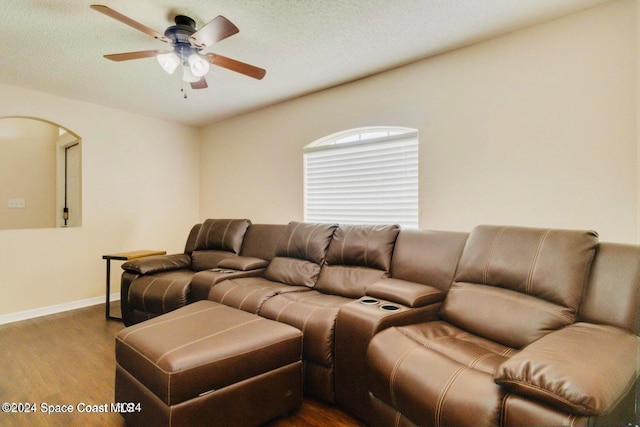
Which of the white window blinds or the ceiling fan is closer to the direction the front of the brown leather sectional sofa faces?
the ceiling fan

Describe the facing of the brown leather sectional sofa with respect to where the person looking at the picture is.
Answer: facing the viewer and to the left of the viewer

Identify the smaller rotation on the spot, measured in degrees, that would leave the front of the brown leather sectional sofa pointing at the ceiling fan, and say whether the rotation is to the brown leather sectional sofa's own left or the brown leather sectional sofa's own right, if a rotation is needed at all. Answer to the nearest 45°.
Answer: approximately 45° to the brown leather sectional sofa's own right

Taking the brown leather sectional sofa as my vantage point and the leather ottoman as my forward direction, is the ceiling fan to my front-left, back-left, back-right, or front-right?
front-right

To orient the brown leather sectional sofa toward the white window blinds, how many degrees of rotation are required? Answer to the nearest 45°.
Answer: approximately 135° to its right

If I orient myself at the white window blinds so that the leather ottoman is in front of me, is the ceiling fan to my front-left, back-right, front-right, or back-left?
front-right

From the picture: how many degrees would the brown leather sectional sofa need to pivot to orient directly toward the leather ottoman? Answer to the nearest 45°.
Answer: approximately 45° to its right

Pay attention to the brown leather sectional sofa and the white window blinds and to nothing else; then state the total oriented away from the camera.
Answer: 0

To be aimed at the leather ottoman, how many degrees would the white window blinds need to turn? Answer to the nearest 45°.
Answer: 0° — it already faces it

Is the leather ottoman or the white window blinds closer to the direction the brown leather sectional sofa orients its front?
the leather ottoman
